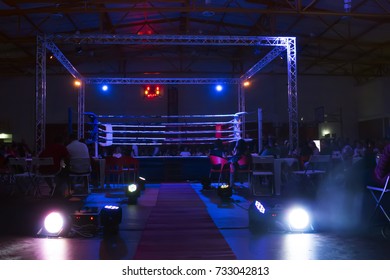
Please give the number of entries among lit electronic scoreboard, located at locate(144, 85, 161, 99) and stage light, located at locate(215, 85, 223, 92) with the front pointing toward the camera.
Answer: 2

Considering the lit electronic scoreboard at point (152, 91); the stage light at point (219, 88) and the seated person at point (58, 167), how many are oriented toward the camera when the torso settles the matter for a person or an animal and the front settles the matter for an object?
2

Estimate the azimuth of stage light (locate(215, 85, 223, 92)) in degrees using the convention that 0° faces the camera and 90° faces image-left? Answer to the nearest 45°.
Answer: approximately 0°

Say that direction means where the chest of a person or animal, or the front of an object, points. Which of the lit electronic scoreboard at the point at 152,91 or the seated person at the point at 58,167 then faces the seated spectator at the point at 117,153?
the lit electronic scoreboard

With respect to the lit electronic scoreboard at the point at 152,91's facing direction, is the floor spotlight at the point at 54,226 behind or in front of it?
in front

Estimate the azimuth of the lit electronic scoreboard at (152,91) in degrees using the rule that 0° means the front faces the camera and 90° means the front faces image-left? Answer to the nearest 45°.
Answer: approximately 0°

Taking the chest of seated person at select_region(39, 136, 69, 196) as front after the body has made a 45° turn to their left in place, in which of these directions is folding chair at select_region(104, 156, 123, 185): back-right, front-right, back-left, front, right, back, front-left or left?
front-right

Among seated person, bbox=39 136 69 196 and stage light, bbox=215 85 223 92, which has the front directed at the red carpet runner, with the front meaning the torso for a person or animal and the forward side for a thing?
the stage light
